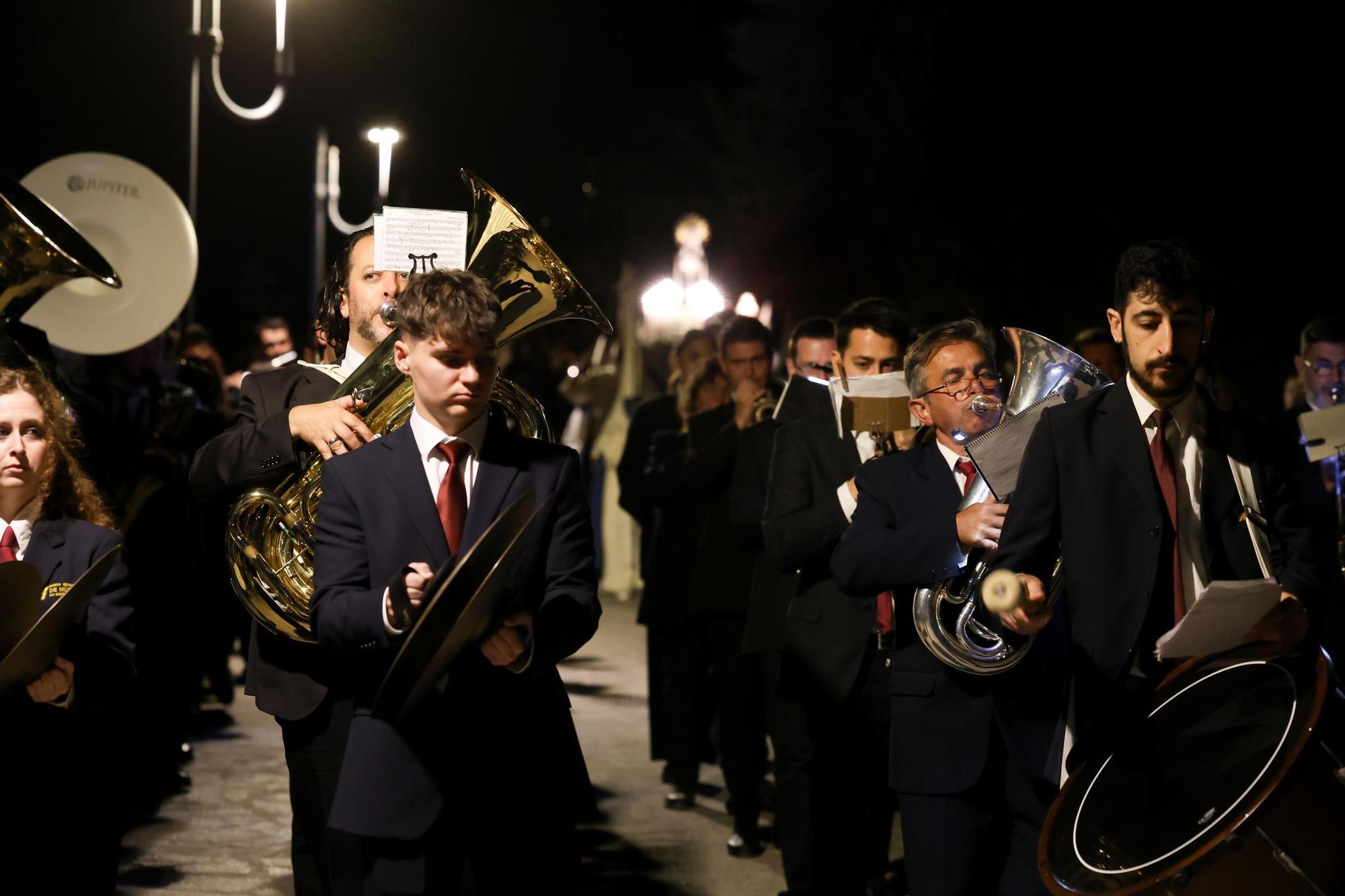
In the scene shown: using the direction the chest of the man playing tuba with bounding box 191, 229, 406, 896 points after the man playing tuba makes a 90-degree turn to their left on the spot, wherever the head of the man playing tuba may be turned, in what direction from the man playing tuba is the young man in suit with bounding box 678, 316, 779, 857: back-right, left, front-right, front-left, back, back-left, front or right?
front

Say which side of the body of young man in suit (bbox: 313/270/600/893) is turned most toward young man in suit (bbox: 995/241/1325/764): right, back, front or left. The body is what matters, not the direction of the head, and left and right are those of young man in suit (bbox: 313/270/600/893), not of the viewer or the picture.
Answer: left

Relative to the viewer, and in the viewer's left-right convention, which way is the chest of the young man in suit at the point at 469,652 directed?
facing the viewer

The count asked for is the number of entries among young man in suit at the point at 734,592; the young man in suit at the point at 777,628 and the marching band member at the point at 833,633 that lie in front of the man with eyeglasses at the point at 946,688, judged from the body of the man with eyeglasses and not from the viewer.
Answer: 0

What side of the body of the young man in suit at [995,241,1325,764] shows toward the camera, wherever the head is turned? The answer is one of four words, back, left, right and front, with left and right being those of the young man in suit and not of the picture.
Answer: front

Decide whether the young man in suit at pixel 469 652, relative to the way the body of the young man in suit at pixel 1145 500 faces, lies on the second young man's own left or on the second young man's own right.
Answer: on the second young man's own right

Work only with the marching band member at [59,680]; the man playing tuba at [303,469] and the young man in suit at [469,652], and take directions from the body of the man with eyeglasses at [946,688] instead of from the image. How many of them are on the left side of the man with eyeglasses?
0

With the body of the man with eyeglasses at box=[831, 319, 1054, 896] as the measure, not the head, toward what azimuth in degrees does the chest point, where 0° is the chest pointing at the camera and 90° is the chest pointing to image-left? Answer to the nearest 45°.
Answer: approximately 315°

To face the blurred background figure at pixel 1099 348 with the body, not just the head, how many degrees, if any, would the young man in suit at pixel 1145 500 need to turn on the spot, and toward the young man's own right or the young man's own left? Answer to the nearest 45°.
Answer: approximately 180°

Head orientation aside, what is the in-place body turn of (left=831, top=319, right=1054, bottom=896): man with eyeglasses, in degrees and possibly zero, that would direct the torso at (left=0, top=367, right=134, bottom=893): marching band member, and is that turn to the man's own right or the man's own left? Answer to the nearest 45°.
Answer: approximately 135° to the man's own right

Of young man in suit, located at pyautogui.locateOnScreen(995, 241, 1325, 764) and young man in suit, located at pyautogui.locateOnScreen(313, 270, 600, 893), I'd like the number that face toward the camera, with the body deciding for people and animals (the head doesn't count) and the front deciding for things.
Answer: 2

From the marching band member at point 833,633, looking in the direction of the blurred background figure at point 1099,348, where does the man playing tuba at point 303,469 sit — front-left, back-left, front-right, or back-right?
back-left

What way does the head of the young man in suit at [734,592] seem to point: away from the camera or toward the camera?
toward the camera

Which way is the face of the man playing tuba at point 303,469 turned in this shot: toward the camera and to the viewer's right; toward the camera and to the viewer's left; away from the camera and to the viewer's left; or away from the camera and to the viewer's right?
toward the camera and to the viewer's right

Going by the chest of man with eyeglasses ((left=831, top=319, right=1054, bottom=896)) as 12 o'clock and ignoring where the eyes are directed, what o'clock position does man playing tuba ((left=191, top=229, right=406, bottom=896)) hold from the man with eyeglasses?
The man playing tuba is roughly at 4 o'clock from the man with eyeglasses.

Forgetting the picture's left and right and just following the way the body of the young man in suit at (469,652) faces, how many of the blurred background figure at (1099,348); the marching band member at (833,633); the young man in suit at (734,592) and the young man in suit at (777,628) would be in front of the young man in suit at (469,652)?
0

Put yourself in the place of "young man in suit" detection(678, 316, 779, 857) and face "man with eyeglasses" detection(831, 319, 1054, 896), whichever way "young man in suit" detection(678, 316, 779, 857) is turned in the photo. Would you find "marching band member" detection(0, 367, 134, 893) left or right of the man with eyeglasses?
right

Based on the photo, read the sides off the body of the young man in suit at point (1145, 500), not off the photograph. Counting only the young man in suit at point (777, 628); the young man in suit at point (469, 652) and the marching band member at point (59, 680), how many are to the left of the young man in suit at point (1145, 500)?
0
